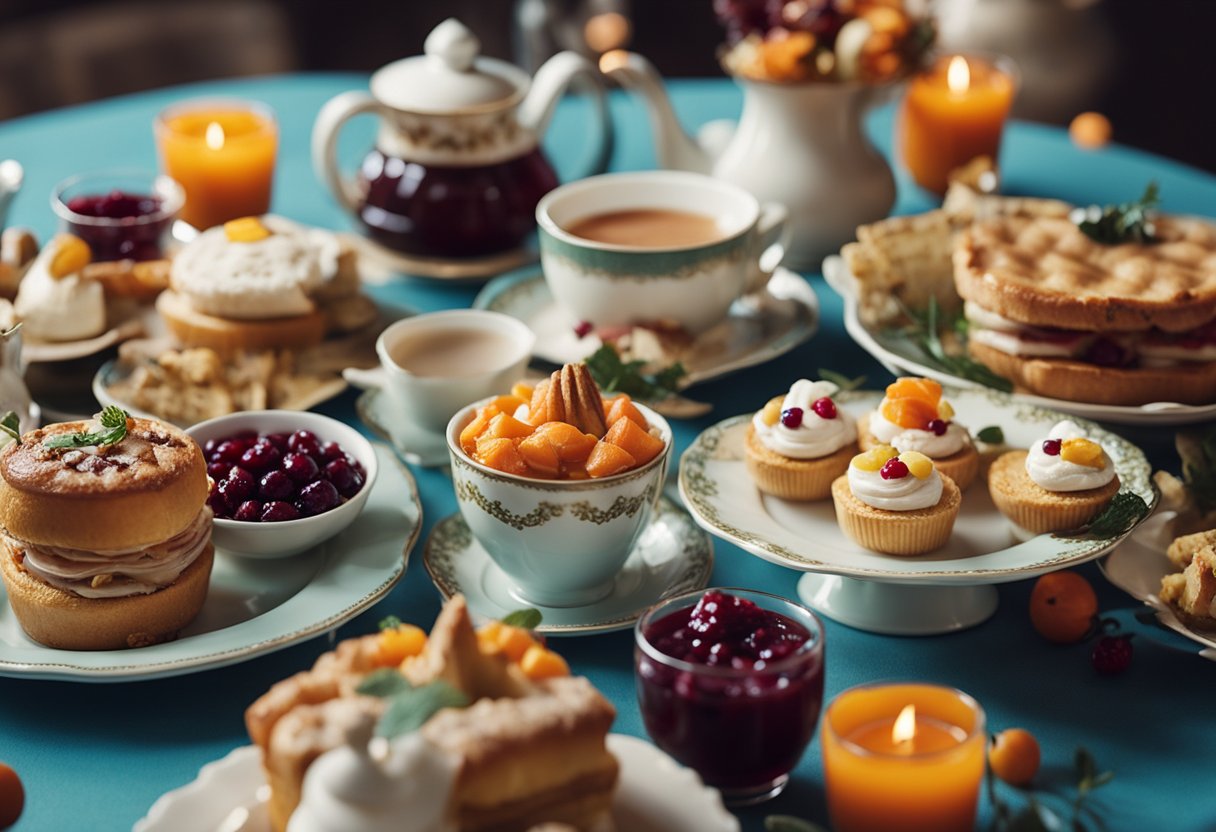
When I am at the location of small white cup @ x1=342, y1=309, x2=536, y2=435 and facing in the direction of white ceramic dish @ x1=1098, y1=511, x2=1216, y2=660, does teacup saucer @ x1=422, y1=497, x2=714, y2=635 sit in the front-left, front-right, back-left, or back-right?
front-right

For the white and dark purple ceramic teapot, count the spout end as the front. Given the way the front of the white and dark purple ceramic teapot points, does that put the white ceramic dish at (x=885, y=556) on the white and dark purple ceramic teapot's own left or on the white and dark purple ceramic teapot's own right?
on the white and dark purple ceramic teapot's own right

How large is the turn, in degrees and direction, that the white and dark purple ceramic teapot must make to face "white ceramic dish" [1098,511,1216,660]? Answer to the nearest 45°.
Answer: approximately 45° to its right

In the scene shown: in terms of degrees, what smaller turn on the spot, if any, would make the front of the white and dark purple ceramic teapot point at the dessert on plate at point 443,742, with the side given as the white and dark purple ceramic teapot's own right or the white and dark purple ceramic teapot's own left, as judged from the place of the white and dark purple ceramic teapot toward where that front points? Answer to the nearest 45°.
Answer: approximately 90° to the white and dark purple ceramic teapot's own right

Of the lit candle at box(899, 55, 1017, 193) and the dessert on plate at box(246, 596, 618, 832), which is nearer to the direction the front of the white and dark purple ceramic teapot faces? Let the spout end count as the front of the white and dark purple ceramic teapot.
the lit candle

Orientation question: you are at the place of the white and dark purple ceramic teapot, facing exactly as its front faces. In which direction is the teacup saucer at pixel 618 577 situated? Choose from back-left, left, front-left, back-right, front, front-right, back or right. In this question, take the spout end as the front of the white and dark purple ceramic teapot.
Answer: right

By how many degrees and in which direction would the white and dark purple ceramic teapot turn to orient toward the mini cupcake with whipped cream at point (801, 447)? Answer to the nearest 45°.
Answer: approximately 45° to its right

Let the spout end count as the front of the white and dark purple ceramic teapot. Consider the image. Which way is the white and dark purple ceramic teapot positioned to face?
to the viewer's right

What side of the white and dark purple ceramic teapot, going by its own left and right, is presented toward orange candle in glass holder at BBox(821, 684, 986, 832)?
right

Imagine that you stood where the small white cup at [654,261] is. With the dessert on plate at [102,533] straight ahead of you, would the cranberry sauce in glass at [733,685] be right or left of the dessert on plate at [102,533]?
left
